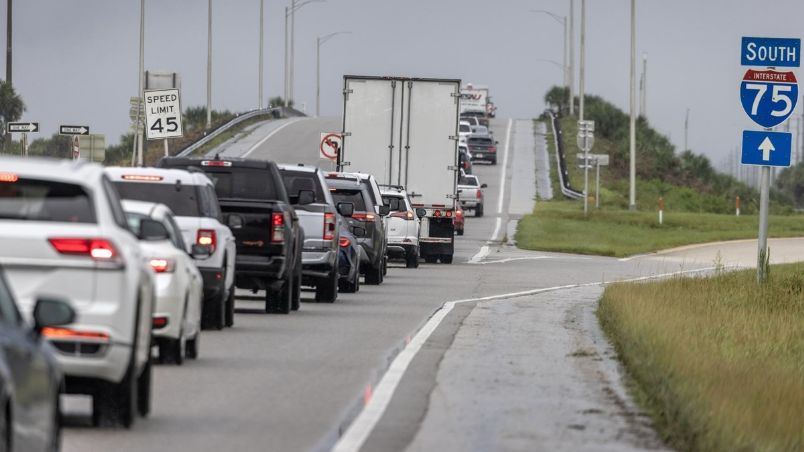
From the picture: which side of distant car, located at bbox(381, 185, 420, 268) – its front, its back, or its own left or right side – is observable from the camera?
back

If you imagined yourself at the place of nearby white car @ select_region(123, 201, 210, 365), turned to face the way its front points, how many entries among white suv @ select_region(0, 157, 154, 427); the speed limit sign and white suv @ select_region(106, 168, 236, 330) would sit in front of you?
2

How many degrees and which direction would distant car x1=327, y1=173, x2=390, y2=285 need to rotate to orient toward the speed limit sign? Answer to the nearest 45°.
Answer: approximately 45° to its left

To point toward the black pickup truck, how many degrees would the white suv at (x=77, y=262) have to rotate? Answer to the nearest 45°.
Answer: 0° — it already faces it

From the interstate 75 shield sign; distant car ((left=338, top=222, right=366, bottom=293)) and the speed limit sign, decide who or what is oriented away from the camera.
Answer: the distant car

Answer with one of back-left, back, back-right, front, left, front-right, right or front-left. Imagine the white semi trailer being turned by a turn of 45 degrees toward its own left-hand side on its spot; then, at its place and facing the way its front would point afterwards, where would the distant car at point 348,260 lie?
back-left

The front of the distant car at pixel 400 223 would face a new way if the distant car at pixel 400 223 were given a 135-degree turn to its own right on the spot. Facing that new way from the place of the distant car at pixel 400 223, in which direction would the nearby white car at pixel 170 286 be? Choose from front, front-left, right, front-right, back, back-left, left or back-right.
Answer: front-right

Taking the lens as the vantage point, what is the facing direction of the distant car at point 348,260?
facing away from the viewer

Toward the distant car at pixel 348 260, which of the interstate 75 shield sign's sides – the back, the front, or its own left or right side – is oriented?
right

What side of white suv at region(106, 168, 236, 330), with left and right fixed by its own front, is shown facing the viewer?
back

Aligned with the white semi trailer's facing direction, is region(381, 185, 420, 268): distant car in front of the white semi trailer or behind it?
behind

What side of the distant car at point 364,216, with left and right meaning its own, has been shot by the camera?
back

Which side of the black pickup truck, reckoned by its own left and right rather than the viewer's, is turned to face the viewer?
back

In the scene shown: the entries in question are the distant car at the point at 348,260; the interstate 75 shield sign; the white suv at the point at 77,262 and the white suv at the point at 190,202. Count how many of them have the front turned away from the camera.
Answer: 3
